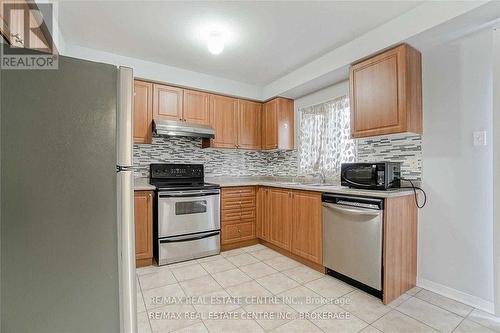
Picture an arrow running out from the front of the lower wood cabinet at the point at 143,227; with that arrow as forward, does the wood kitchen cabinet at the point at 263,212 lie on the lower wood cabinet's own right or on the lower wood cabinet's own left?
on the lower wood cabinet's own left

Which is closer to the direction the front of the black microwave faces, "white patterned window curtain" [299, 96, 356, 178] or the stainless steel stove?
the stainless steel stove

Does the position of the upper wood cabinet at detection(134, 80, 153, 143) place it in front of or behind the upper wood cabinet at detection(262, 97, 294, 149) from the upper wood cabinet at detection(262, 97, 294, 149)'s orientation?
in front

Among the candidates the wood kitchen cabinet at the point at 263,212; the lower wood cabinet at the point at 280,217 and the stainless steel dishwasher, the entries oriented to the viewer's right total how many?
0

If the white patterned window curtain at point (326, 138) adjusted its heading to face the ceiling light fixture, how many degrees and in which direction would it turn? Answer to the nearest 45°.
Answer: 0° — it already faces it

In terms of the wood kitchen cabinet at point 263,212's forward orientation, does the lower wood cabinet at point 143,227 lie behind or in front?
in front

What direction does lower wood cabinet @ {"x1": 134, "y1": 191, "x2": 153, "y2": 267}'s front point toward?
toward the camera

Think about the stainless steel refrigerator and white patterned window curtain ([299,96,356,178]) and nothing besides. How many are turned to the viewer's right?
1

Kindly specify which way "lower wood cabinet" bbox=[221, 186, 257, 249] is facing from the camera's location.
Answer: facing the viewer and to the right of the viewer

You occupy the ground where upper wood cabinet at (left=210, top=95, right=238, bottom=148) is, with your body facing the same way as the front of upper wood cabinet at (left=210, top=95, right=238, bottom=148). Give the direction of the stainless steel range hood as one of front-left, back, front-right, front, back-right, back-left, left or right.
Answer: right

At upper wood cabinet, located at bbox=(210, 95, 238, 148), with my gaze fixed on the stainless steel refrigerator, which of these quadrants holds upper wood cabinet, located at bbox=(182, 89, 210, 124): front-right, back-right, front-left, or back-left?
front-right

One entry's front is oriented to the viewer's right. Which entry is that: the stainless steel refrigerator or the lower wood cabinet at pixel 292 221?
the stainless steel refrigerator

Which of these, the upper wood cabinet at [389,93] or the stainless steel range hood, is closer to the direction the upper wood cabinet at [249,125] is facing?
the upper wood cabinet

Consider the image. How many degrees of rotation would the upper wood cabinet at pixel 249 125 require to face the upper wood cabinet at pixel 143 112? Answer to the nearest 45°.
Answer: approximately 90° to its right
